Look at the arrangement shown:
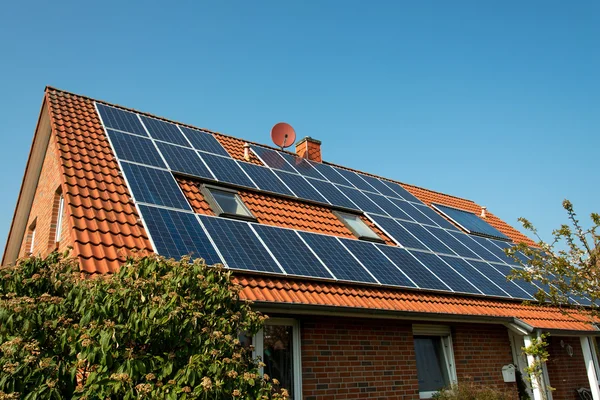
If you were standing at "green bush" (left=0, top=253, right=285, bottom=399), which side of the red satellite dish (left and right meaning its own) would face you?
front

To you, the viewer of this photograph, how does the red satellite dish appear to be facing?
facing the viewer

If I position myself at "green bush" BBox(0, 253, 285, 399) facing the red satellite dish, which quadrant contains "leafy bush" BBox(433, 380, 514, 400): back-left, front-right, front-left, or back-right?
front-right
